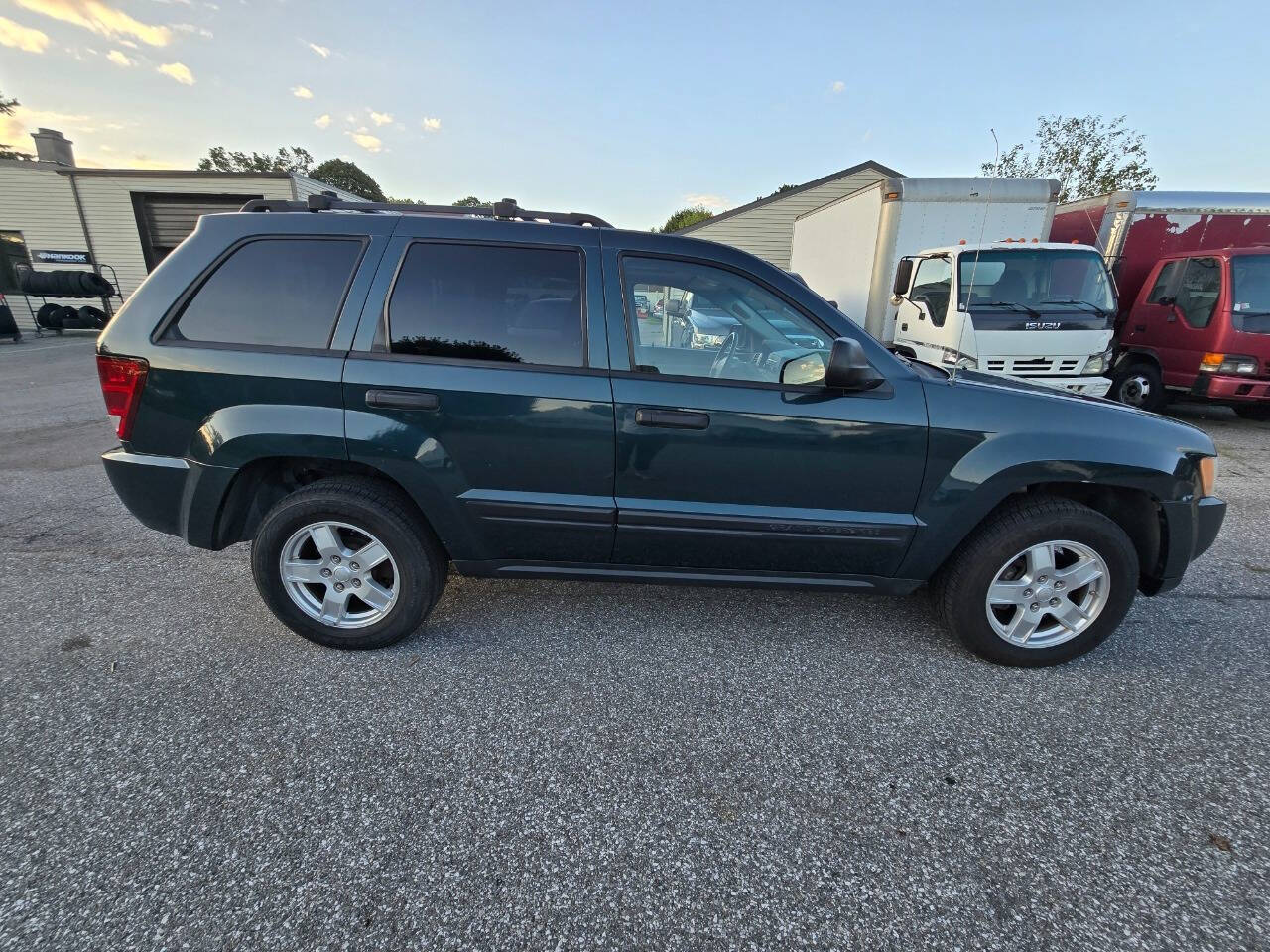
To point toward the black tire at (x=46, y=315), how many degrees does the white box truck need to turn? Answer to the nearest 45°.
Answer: approximately 135° to its right

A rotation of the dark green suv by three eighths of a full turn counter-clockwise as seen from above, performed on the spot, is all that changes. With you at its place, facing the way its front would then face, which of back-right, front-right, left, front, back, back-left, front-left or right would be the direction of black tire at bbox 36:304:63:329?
front

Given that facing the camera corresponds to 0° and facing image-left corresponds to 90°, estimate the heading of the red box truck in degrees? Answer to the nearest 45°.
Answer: approximately 315°

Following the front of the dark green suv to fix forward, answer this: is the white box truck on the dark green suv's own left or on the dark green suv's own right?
on the dark green suv's own left

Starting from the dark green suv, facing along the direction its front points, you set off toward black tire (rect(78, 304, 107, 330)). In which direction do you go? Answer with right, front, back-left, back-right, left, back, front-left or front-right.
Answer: back-left

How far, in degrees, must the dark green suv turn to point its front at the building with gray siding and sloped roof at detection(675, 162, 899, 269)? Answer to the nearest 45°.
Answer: approximately 90° to its left

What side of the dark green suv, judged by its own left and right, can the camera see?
right

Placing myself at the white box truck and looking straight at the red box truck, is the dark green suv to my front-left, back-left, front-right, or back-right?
back-right

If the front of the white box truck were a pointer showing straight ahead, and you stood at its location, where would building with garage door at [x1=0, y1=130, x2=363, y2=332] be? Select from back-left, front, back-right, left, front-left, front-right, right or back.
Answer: back-right

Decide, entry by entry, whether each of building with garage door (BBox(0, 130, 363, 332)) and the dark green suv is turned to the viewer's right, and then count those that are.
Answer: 1

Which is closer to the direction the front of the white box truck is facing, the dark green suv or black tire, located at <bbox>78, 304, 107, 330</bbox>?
the dark green suv

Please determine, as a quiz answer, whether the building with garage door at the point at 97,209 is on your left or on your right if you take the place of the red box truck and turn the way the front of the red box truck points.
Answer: on your right

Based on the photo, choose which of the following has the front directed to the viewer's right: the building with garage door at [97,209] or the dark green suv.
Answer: the dark green suv
